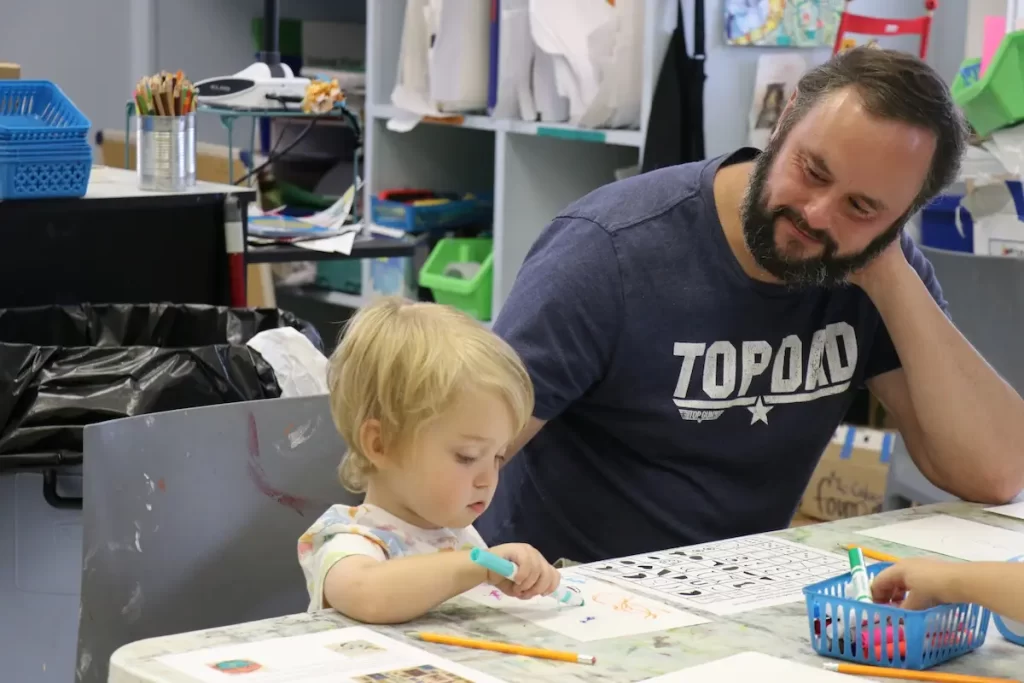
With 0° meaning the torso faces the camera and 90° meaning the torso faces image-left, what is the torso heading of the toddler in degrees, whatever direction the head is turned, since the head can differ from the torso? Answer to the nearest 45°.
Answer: approximately 315°

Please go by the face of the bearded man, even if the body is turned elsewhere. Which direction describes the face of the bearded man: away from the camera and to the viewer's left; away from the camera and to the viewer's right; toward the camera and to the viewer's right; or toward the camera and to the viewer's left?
toward the camera and to the viewer's left

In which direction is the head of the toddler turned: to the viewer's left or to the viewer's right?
to the viewer's right

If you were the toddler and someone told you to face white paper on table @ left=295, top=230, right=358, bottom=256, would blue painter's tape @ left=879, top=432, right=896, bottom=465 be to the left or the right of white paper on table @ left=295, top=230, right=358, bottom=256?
right

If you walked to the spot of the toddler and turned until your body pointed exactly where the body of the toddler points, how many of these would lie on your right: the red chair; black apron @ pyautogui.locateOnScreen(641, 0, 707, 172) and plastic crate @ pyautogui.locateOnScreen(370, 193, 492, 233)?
0

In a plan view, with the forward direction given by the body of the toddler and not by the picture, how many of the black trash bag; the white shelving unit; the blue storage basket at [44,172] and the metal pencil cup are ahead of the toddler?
0
